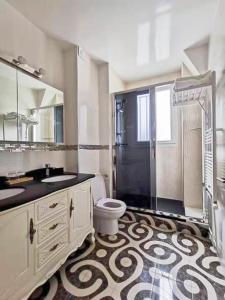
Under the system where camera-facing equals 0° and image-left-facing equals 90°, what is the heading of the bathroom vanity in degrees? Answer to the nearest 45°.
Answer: approximately 315°

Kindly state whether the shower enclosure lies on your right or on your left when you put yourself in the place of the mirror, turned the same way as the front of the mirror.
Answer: on your left

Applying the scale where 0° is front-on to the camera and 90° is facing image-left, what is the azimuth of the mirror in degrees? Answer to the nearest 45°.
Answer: approximately 315°

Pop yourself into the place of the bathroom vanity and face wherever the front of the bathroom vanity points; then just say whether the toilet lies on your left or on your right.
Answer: on your left

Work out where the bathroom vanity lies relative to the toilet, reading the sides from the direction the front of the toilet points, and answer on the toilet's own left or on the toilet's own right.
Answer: on the toilet's own right
